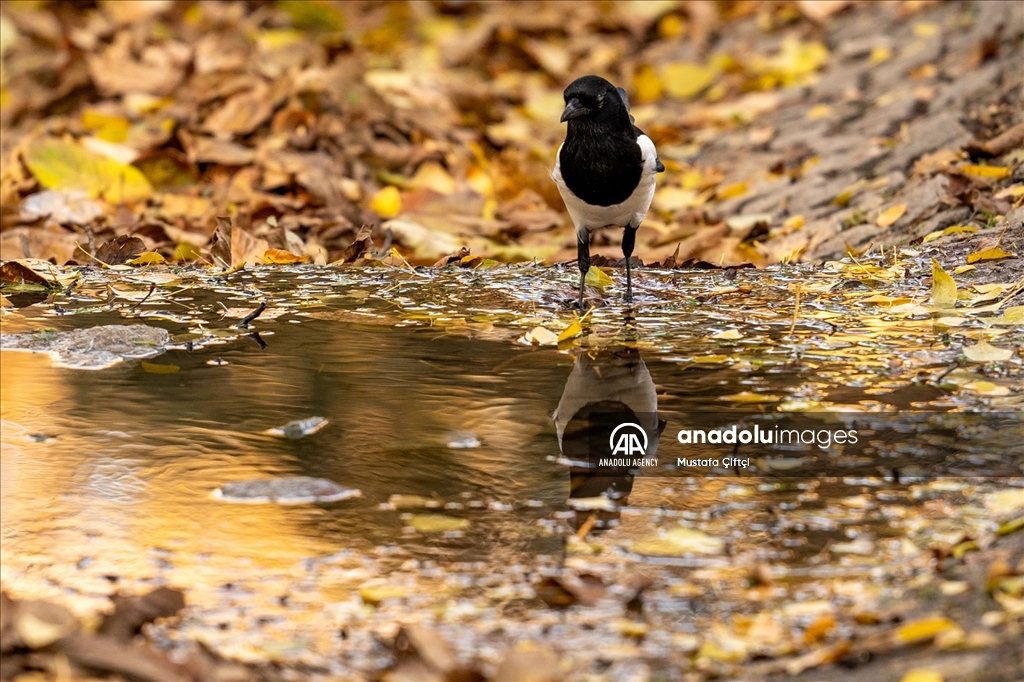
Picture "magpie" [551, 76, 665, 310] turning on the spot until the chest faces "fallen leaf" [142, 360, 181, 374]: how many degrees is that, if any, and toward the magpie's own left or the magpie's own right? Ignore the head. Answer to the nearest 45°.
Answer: approximately 45° to the magpie's own right

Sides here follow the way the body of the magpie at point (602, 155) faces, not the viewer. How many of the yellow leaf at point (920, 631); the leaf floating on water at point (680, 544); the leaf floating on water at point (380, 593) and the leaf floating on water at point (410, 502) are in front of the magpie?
4

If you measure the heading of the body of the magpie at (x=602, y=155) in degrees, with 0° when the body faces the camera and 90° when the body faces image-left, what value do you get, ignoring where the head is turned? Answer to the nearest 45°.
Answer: approximately 0°

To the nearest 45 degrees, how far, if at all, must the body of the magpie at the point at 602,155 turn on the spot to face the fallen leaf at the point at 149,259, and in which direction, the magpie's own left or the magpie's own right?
approximately 90° to the magpie's own right

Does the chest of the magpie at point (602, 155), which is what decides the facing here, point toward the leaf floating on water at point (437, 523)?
yes

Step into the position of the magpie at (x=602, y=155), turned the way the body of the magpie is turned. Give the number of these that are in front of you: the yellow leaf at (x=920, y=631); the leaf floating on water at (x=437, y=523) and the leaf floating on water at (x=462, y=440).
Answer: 3

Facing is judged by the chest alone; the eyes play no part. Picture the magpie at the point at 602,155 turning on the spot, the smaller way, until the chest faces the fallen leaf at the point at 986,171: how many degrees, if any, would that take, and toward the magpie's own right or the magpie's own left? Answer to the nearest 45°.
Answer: approximately 135° to the magpie's own left

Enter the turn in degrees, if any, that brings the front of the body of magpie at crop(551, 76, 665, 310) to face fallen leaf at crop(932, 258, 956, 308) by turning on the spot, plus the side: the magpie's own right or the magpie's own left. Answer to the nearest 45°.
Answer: approximately 90° to the magpie's own left

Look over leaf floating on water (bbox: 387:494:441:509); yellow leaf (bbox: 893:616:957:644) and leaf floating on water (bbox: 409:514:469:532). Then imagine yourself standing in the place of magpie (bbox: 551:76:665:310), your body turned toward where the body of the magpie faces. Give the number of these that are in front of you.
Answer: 3

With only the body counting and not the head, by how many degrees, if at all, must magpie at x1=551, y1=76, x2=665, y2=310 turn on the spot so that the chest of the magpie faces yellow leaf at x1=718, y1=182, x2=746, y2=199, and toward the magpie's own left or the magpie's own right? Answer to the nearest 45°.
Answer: approximately 180°

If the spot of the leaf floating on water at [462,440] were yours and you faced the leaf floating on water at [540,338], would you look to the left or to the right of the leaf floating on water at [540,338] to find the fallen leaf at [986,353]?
right

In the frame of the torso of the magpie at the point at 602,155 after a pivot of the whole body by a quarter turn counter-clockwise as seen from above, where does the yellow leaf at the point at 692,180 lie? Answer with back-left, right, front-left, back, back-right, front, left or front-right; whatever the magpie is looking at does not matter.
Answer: left
